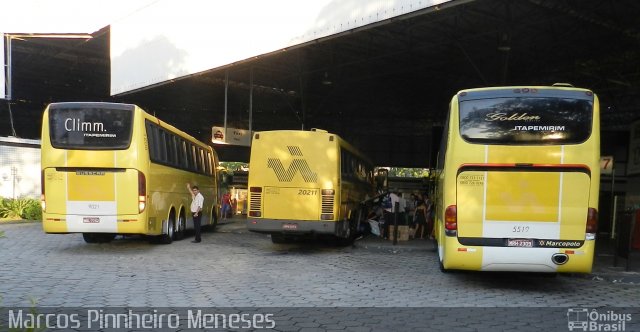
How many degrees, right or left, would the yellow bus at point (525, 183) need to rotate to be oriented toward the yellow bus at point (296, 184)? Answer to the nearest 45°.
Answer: approximately 45° to its left

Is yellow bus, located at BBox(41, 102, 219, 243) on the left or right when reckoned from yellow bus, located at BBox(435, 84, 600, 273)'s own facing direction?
on its left

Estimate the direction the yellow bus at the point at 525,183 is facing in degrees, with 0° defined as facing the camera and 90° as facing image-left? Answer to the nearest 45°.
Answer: approximately 180°
